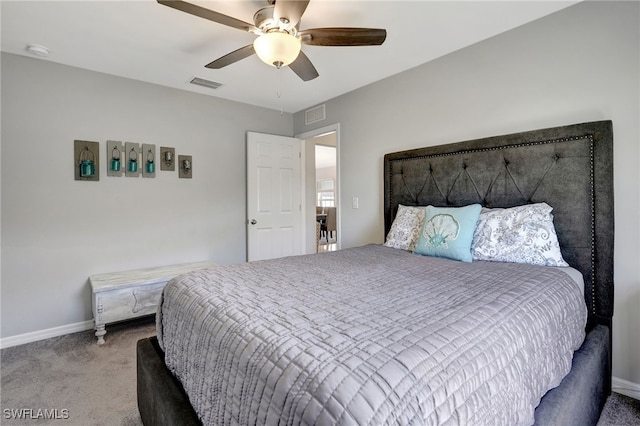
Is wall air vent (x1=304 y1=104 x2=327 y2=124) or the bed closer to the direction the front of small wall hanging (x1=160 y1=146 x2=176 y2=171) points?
the bed

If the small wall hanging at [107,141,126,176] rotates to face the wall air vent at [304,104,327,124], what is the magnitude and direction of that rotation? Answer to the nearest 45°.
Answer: approximately 90° to its left

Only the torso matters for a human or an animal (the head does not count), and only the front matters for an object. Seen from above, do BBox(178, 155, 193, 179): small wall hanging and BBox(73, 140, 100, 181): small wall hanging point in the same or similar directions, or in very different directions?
same or similar directions

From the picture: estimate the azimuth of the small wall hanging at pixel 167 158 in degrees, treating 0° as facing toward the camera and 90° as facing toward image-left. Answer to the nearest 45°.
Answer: approximately 0°

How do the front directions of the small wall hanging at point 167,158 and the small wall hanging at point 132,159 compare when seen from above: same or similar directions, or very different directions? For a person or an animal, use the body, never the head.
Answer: same or similar directions

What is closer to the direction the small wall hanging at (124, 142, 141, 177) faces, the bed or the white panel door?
the bed

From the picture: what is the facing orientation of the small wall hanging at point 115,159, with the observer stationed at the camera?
facing the viewer

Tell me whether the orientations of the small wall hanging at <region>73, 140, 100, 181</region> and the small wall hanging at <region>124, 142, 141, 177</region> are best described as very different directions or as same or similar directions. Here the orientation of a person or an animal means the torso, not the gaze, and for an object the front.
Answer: same or similar directions

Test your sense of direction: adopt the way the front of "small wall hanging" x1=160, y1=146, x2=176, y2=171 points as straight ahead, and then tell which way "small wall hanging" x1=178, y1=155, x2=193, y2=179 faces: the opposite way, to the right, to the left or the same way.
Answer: the same way

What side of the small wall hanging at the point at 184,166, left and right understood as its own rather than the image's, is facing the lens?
front

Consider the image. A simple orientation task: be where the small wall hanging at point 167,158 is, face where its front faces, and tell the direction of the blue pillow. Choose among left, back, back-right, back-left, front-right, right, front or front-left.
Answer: front-left

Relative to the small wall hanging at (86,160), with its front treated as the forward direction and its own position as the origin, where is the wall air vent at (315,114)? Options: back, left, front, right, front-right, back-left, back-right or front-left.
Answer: left

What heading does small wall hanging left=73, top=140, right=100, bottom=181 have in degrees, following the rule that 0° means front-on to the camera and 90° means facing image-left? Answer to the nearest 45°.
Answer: approximately 0°
